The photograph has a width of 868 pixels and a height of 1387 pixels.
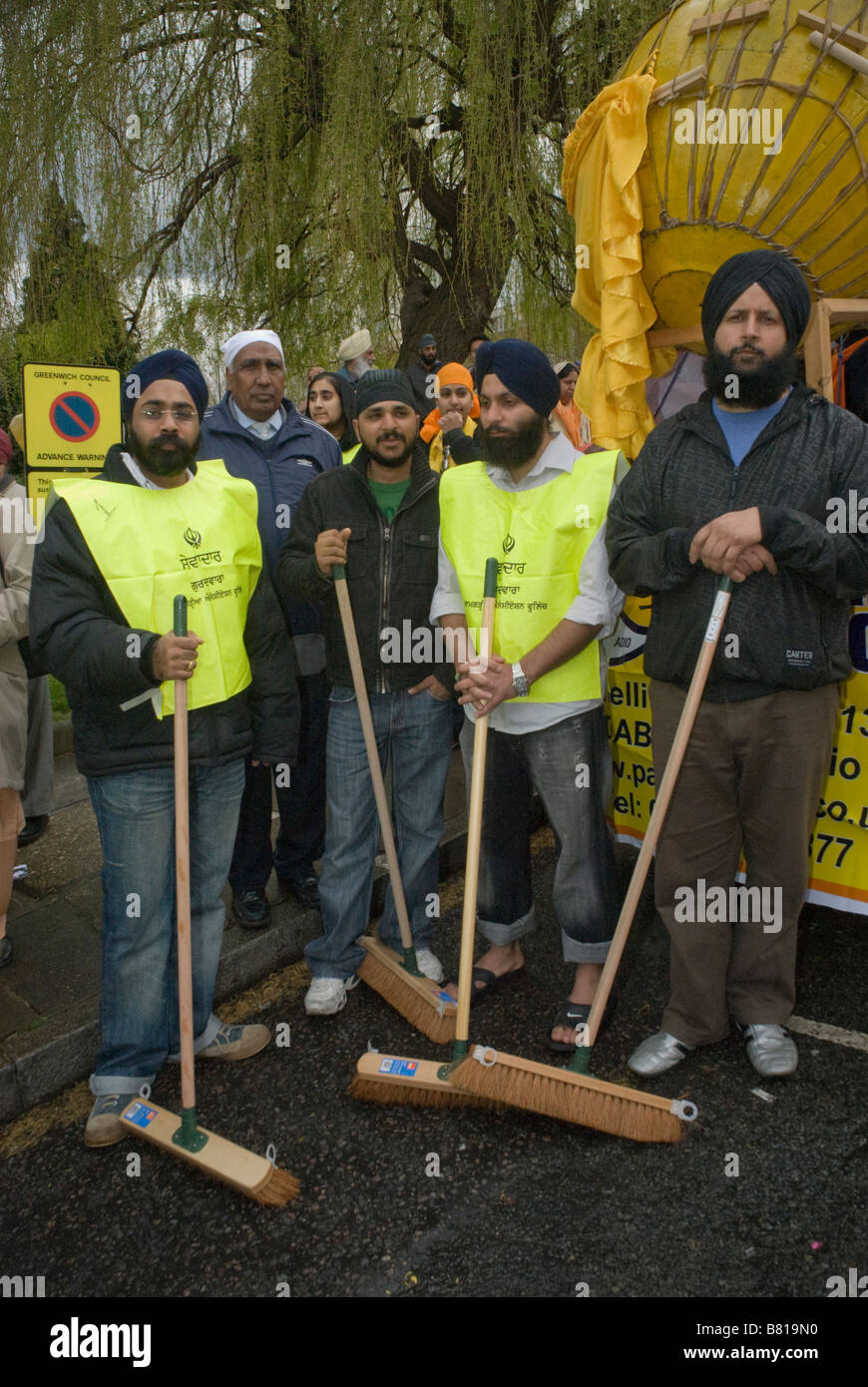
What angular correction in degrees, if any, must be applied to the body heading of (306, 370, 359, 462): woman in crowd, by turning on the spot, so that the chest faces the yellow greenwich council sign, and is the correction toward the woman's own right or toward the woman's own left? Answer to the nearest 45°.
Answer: approximately 90° to the woman's own right

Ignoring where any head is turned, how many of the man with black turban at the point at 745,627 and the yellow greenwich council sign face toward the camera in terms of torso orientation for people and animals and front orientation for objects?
2

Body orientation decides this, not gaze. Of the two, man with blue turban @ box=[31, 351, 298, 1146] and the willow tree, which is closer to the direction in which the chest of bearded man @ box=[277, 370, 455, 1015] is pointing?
the man with blue turban

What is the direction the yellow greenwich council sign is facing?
toward the camera

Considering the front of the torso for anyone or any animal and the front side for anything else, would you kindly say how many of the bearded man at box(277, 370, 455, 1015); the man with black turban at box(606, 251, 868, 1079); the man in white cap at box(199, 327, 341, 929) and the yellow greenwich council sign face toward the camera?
4

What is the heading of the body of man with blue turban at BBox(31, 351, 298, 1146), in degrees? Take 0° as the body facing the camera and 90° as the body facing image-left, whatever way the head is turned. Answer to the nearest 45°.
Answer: approximately 315°

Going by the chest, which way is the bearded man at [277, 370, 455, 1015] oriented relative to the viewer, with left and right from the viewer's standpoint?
facing the viewer

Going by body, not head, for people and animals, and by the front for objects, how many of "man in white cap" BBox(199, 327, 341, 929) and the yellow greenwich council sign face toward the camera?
2

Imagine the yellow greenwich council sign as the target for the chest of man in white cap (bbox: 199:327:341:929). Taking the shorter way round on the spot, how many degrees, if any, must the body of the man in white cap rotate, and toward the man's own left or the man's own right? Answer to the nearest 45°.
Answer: approximately 135° to the man's own right

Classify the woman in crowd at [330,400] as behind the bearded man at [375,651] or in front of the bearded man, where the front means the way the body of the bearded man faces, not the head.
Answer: behind
